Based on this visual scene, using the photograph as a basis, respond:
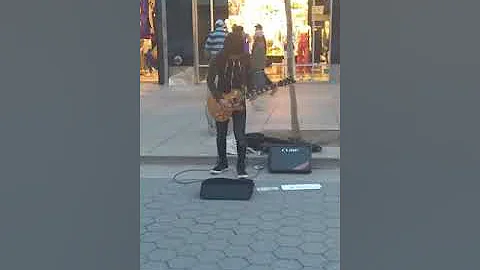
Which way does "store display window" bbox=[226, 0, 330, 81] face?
toward the camera

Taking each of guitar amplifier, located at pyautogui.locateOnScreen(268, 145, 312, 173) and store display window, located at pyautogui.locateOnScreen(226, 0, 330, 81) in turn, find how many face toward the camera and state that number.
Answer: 2

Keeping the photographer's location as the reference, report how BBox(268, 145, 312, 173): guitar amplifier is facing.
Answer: facing the viewer

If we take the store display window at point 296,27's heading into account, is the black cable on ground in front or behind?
in front

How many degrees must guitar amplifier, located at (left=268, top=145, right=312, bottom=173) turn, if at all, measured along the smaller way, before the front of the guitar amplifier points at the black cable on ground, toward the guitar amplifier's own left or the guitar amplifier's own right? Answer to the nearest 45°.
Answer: approximately 90° to the guitar amplifier's own right

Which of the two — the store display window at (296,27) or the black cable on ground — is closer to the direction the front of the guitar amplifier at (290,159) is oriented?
the black cable on ground

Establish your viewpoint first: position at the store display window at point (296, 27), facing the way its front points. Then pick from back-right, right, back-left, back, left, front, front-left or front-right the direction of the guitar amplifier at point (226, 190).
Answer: front

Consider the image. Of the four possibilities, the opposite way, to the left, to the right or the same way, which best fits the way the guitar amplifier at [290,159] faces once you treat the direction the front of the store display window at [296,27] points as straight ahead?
the same way

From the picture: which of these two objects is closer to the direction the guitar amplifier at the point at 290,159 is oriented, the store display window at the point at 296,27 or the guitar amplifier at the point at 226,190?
the guitar amplifier

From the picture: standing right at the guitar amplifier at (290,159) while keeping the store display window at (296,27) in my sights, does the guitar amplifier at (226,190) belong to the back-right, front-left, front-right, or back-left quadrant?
back-left

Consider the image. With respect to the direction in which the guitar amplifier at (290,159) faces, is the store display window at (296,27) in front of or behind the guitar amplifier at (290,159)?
behind

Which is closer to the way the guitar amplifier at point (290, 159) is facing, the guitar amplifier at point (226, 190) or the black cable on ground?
the guitar amplifier
